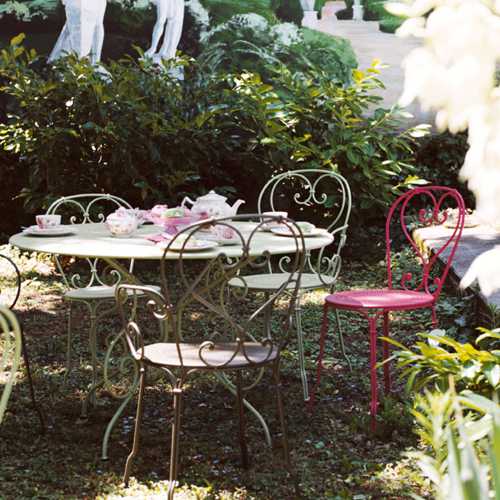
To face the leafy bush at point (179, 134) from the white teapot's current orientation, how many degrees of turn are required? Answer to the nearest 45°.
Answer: approximately 90° to its left

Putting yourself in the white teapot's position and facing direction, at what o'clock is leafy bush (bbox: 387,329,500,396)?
The leafy bush is roughly at 2 o'clock from the white teapot.

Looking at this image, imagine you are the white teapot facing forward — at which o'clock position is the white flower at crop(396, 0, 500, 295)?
The white flower is roughly at 3 o'clock from the white teapot.

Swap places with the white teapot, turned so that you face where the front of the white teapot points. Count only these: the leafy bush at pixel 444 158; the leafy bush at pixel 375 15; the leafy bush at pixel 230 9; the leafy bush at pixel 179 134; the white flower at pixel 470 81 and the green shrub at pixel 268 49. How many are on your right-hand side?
1

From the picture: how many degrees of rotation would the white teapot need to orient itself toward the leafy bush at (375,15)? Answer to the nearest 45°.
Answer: approximately 90° to its left

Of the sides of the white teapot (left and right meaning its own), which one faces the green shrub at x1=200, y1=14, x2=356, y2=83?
left

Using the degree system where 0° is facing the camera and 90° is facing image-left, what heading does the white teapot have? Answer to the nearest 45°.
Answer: approximately 270°
